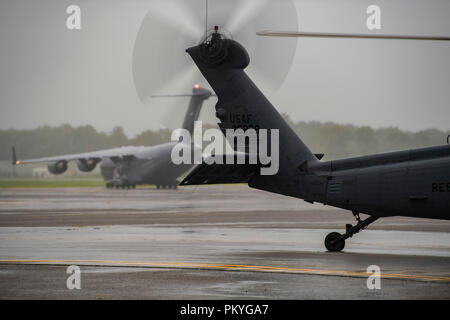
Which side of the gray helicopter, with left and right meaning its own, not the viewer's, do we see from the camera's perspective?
right
